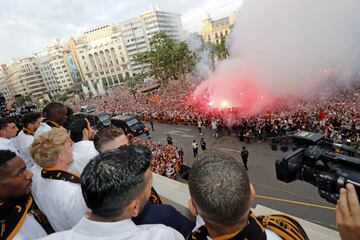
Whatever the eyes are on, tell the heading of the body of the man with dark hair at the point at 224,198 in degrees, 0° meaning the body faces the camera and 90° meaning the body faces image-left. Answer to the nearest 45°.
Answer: approximately 180°

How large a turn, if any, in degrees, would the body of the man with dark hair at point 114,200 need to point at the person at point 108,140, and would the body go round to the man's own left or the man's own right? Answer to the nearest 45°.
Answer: approximately 45° to the man's own left

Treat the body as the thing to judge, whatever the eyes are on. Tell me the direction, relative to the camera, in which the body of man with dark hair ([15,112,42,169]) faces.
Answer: to the viewer's right

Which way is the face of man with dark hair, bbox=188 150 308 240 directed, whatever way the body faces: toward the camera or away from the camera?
away from the camera

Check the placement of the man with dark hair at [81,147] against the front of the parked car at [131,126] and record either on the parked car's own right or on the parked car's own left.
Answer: on the parked car's own right

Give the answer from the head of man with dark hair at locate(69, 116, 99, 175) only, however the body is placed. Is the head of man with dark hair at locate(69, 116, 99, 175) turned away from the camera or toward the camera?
away from the camera

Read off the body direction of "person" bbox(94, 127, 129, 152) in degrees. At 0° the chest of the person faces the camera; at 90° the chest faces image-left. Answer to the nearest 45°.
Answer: approximately 225°

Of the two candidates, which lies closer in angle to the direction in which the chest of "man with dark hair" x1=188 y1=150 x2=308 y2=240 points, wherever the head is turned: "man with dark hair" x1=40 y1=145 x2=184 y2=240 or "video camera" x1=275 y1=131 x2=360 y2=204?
the video camera

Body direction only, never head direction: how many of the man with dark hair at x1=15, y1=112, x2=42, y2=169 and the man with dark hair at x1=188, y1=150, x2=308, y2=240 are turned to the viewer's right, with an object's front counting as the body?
1

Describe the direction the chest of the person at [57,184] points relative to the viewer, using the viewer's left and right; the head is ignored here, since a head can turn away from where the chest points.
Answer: facing away from the viewer and to the right of the viewer

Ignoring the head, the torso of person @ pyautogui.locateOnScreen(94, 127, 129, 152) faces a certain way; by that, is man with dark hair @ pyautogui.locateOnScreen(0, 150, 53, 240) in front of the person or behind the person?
behind

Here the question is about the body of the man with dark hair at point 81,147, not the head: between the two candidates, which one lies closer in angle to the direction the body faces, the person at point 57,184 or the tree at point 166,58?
the tree
